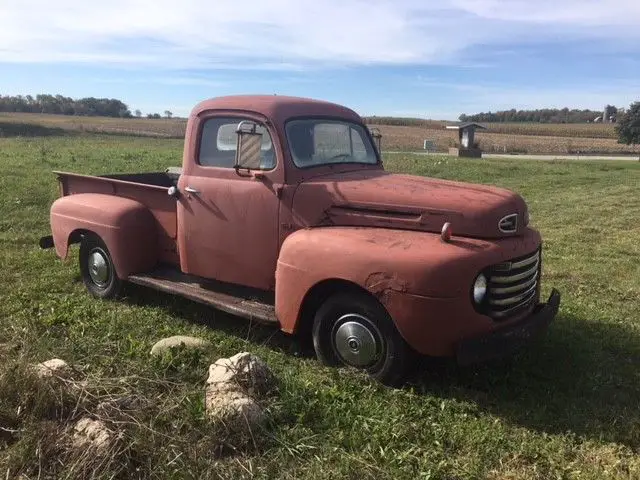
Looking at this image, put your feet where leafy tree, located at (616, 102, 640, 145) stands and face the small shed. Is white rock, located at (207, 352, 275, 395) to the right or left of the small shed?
left

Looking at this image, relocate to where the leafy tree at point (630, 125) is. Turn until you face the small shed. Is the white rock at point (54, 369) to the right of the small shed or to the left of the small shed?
left

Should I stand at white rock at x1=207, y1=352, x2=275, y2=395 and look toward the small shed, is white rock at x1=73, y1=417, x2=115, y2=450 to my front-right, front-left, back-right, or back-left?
back-left

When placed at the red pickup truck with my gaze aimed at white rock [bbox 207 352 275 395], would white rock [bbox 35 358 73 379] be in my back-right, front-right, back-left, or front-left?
front-right

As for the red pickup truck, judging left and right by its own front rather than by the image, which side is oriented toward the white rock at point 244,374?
right

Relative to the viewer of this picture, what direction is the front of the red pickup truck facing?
facing the viewer and to the right of the viewer

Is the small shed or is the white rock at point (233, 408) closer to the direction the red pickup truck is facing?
the white rock

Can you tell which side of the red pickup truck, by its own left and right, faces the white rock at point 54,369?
right

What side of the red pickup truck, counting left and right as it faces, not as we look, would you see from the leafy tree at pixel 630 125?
left

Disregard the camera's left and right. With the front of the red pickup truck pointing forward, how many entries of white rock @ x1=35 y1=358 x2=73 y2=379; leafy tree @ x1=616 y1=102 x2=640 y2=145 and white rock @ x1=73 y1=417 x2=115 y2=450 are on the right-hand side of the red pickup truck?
2

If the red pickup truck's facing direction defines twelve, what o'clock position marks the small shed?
The small shed is roughly at 8 o'clock from the red pickup truck.

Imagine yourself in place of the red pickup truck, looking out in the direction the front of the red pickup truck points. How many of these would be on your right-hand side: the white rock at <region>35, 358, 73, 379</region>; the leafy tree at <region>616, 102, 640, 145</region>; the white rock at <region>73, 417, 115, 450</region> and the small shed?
2

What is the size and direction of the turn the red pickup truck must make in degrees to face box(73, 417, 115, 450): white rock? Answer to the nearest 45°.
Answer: approximately 90° to its right
